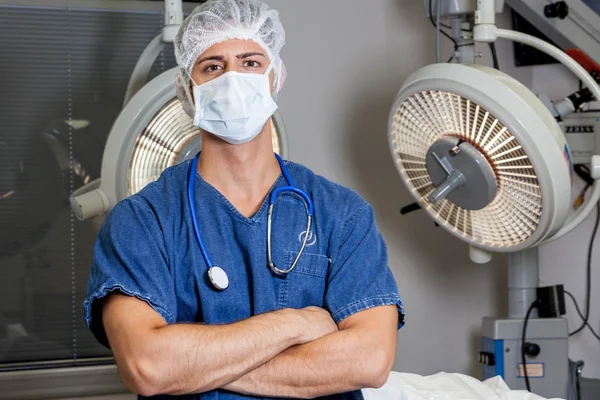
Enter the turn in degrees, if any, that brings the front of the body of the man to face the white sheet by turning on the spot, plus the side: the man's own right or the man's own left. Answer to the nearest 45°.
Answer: approximately 135° to the man's own left

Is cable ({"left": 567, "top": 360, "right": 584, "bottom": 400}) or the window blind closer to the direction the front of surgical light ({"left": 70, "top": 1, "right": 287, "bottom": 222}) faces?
the cable

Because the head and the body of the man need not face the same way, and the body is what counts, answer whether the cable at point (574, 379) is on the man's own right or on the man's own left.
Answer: on the man's own left

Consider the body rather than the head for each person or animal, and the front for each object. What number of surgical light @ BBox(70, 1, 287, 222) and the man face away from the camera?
0

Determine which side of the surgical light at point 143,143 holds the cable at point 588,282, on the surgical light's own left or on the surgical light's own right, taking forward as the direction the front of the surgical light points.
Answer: on the surgical light's own left

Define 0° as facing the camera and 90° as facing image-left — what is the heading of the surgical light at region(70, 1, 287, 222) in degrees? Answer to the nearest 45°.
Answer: approximately 315°

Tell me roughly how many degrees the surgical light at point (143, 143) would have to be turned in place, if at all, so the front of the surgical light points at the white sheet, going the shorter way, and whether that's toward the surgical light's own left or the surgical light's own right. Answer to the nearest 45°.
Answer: approximately 45° to the surgical light's own left

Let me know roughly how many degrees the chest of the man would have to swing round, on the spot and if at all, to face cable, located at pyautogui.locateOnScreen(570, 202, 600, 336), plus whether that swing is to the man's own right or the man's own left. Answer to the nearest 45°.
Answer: approximately 135° to the man's own left

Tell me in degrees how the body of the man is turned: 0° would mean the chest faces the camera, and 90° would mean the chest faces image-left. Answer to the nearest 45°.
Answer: approximately 0°

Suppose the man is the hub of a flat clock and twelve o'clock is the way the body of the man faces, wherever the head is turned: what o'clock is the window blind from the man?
The window blind is roughly at 5 o'clock from the man.
